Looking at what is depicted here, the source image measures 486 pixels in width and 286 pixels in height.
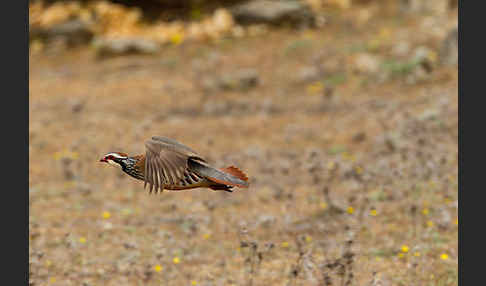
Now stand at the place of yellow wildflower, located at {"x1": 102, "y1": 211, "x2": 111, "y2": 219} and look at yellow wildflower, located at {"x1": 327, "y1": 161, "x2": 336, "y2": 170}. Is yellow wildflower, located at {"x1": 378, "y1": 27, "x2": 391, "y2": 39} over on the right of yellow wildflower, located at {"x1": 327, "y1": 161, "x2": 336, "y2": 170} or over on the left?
left

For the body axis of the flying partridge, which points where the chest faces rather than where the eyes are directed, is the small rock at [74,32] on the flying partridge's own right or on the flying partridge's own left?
on the flying partridge's own right

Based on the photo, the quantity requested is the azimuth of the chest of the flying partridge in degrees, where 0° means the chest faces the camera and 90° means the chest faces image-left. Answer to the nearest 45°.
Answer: approximately 90°

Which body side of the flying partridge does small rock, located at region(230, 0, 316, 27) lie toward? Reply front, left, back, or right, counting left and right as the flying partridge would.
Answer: right

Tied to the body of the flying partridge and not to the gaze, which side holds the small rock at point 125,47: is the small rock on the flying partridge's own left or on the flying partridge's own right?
on the flying partridge's own right

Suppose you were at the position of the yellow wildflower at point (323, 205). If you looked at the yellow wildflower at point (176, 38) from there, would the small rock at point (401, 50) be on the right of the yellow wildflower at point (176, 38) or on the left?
right

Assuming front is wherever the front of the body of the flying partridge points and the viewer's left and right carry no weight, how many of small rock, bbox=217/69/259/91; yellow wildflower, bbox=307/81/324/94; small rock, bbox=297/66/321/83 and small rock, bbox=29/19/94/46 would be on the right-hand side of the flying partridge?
4

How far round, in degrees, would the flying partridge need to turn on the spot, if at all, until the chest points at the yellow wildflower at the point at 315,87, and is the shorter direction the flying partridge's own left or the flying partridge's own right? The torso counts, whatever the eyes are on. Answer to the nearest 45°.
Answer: approximately 90° to the flying partridge's own right

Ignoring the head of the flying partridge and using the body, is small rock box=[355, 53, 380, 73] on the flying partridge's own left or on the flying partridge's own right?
on the flying partridge's own right
